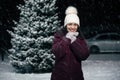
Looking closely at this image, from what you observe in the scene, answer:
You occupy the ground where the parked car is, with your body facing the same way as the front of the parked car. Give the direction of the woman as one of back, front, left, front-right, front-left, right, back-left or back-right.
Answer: right

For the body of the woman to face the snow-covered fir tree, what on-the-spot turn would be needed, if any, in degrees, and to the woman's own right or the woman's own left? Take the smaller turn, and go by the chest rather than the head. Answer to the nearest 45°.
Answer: approximately 180°

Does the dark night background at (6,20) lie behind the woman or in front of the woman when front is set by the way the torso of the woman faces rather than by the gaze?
behind

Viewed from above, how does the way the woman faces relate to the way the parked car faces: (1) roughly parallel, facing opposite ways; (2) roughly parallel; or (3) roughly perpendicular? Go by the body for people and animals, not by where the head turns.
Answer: roughly perpendicular

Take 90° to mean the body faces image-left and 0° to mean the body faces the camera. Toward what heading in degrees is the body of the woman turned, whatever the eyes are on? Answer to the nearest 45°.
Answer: approximately 0°
